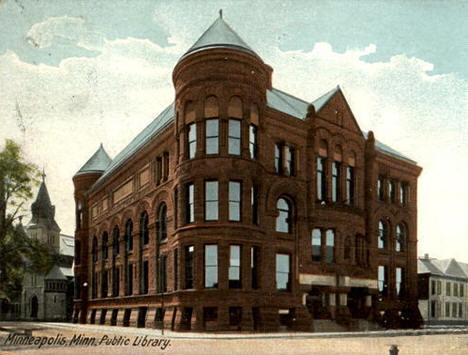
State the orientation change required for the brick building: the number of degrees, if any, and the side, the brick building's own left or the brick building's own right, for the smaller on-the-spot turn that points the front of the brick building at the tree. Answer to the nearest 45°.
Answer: approximately 135° to the brick building's own right

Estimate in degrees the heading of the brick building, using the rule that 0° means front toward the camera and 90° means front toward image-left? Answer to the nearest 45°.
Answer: approximately 315°
